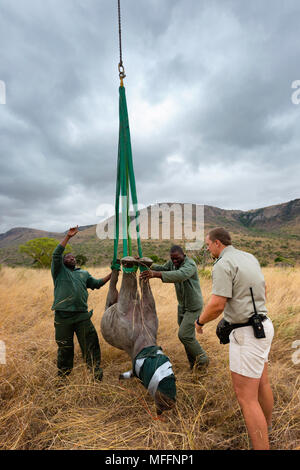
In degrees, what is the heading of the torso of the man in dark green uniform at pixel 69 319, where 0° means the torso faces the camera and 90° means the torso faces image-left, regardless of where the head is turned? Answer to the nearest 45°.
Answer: approximately 315°

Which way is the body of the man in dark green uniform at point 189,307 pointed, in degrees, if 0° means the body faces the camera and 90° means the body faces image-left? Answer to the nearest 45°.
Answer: approximately 45°

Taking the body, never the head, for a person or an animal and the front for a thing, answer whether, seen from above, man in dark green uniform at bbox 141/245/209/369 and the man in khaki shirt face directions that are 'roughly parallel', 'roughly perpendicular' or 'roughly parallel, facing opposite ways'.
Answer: roughly perpendicular

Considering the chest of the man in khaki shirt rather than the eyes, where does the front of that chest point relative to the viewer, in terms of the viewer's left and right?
facing away from the viewer and to the left of the viewer

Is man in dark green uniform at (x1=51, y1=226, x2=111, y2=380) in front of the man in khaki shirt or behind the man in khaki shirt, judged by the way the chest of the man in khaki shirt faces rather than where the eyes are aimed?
in front

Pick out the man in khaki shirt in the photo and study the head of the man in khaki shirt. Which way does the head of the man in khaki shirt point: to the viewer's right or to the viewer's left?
to the viewer's left

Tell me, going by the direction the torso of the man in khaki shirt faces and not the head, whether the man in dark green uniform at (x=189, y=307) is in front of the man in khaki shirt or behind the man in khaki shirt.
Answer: in front

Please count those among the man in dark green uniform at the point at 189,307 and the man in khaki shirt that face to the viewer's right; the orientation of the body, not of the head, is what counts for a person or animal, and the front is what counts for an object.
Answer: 0

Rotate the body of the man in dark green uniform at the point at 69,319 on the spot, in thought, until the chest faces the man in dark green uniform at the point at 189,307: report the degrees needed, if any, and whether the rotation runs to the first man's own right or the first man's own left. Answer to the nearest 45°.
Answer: approximately 45° to the first man's own left

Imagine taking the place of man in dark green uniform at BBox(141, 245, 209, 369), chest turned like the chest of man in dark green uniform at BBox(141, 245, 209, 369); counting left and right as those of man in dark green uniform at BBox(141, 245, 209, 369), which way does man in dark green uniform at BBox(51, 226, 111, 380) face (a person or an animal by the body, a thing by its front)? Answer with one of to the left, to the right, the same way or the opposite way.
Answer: to the left

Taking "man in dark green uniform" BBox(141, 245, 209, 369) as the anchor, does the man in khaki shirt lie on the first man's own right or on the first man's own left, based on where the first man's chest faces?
on the first man's own left

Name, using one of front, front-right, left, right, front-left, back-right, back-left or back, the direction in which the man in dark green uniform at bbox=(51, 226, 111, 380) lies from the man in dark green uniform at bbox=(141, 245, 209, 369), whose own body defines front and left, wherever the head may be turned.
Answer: front-right

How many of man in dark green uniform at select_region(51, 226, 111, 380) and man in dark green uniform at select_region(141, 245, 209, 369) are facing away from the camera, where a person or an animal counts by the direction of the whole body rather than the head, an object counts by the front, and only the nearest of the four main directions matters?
0
